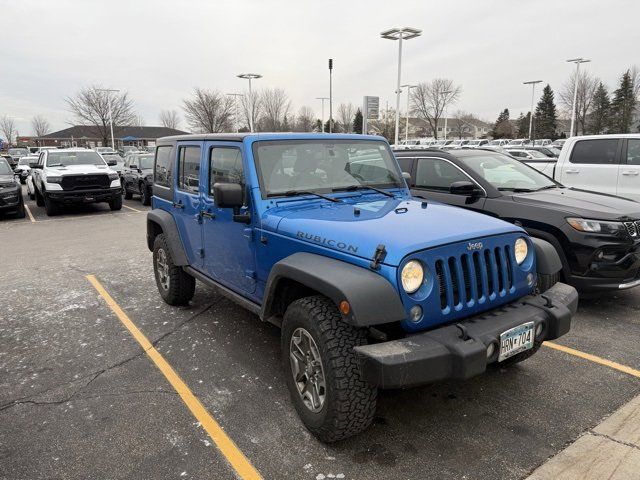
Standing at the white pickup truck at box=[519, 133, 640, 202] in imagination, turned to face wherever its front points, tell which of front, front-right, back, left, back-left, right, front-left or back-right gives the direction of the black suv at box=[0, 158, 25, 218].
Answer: back

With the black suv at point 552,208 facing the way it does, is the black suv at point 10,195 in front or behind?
behind

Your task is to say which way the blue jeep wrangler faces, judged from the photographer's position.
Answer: facing the viewer and to the right of the viewer

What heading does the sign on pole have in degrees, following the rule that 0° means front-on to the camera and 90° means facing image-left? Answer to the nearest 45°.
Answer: approximately 0°

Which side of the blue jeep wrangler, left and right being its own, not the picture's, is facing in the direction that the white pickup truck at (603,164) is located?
left

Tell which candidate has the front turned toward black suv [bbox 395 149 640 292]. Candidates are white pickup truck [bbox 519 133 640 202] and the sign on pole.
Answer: the sign on pole

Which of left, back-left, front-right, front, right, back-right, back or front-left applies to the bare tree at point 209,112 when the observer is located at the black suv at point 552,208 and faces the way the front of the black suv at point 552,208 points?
back

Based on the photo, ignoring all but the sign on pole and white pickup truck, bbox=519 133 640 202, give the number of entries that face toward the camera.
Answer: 1

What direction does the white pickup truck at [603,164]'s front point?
to the viewer's right
